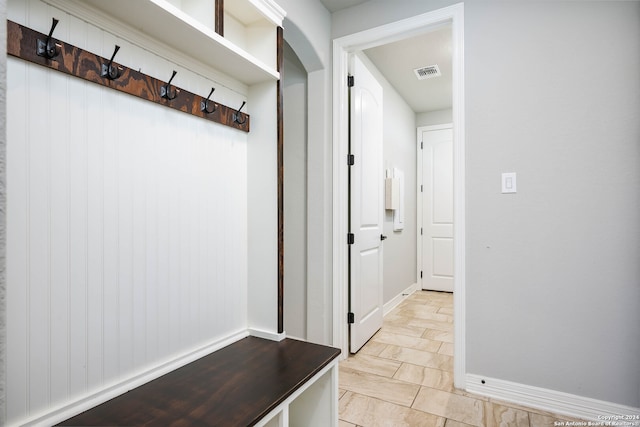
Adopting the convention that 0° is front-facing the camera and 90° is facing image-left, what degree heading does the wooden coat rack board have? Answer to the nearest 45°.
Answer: approximately 315°

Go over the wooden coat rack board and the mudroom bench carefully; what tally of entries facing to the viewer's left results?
0

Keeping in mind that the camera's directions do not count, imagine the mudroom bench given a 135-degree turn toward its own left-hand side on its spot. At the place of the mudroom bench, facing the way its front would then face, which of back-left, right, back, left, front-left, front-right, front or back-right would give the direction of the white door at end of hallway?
front-right

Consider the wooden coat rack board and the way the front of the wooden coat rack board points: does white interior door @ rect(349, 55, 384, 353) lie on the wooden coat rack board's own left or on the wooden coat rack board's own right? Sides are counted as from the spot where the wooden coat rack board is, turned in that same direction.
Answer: on the wooden coat rack board's own left

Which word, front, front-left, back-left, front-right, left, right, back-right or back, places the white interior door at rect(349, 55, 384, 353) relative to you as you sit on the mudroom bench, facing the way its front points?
left

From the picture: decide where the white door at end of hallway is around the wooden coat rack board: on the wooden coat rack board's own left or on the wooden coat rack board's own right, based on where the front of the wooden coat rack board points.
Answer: on the wooden coat rack board's own left

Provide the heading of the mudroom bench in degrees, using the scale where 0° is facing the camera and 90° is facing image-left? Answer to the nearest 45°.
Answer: approximately 315°
